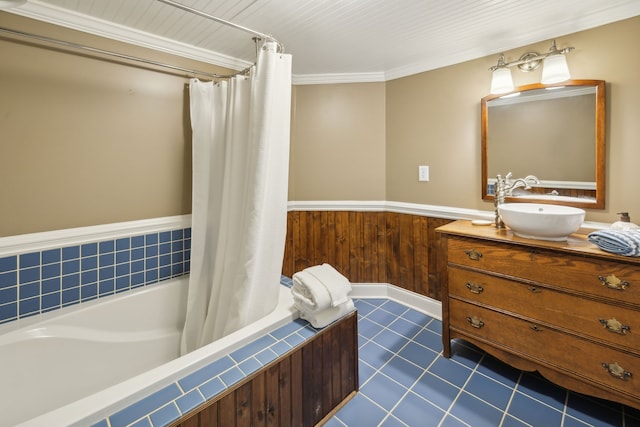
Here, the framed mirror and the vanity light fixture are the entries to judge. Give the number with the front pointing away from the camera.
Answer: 0

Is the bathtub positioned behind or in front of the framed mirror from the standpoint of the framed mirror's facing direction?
in front

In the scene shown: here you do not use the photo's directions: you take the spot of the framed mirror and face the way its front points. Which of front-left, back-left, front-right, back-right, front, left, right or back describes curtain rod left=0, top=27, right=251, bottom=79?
front

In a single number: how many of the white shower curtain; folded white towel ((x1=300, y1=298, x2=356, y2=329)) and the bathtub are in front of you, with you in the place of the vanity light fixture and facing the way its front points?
3

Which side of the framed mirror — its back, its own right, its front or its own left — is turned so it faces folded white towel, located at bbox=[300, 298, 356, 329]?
front

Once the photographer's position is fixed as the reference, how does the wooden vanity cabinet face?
facing the viewer and to the left of the viewer

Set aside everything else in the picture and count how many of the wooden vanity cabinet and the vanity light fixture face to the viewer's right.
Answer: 0

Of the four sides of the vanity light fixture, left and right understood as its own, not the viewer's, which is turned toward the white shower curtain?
front

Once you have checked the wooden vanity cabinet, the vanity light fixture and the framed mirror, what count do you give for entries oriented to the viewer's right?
0

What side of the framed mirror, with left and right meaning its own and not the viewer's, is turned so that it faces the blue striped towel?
left

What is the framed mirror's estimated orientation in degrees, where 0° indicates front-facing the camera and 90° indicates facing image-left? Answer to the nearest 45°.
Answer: approximately 45°

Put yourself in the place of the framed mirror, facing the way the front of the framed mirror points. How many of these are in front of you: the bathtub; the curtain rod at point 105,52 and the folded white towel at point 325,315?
3
